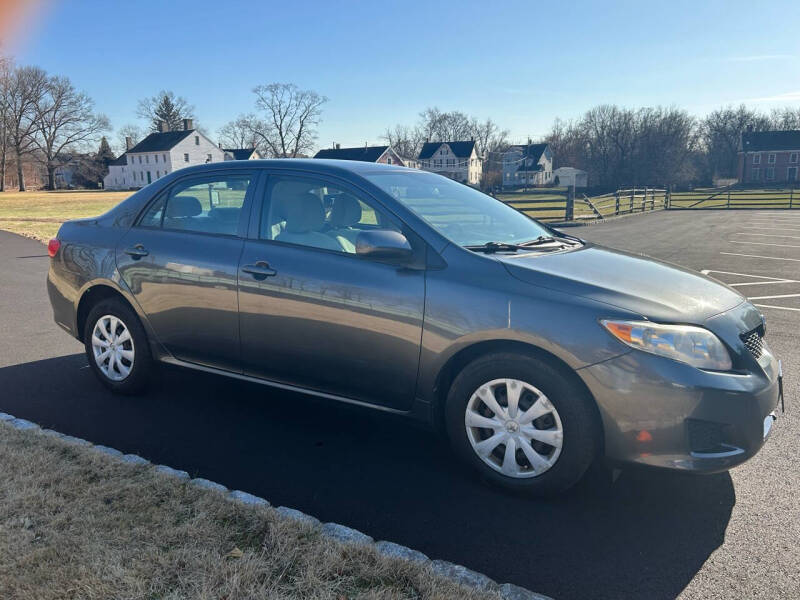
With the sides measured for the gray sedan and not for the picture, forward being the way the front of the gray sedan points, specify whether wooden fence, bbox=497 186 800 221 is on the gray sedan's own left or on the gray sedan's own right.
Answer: on the gray sedan's own left

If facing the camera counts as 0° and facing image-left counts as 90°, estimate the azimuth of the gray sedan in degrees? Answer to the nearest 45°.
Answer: approximately 315°
